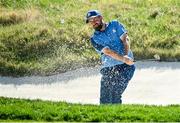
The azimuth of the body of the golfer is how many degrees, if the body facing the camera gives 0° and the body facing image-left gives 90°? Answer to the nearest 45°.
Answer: approximately 0°
